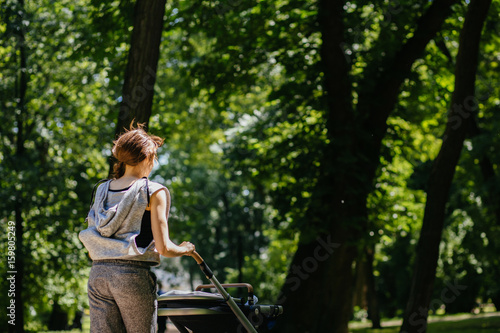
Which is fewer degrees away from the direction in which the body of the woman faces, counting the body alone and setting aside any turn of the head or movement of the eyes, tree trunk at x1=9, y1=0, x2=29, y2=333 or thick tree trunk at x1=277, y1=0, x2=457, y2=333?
the thick tree trunk

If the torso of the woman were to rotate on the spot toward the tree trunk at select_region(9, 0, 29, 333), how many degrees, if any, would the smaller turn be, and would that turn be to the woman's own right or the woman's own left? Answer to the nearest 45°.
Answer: approximately 45° to the woman's own left

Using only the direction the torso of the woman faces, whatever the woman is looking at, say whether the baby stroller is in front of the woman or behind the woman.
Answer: in front

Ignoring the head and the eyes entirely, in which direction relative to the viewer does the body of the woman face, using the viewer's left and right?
facing away from the viewer and to the right of the viewer

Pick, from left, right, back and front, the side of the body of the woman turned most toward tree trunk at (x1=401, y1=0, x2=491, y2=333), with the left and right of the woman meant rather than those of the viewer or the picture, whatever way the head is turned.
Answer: front

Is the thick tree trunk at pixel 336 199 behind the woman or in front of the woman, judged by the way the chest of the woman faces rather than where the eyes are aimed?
in front

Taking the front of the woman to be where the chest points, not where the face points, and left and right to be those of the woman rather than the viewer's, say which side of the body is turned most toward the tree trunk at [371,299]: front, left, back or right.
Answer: front

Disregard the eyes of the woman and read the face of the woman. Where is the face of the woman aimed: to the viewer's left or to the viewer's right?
to the viewer's right
